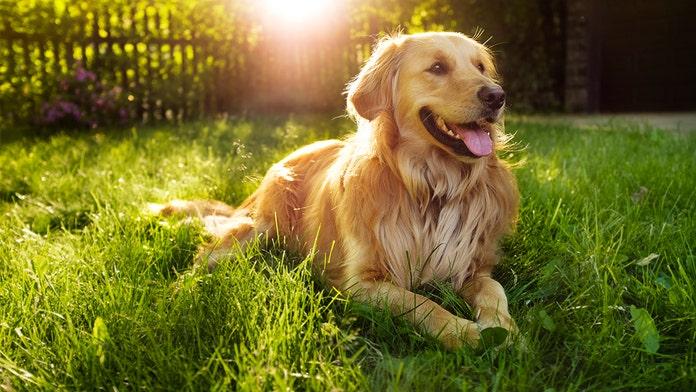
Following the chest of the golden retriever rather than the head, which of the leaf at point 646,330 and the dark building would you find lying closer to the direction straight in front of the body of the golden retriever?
the leaf

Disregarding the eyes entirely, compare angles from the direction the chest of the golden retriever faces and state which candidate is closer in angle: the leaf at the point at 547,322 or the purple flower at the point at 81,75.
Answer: the leaf

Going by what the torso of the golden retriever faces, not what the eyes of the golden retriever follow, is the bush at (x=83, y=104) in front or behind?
behind

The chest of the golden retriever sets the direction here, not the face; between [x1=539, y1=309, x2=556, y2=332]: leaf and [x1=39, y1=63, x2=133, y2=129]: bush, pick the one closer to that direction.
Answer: the leaf

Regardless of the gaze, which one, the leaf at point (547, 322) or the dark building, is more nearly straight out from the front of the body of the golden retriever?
the leaf

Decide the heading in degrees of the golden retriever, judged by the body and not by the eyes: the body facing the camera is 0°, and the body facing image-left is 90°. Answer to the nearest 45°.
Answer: approximately 315°

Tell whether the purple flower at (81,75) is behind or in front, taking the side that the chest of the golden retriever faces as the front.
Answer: behind

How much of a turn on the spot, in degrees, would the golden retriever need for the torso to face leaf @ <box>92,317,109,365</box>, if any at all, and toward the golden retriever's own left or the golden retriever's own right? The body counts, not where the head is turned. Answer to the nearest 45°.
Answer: approximately 90° to the golden retriever's own right
